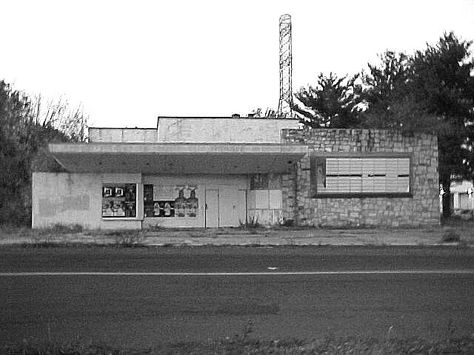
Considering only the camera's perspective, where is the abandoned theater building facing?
facing the viewer

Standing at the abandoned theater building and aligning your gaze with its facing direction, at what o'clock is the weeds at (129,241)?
The weeds is roughly at 1 o'clock from the abandoned theater building.
